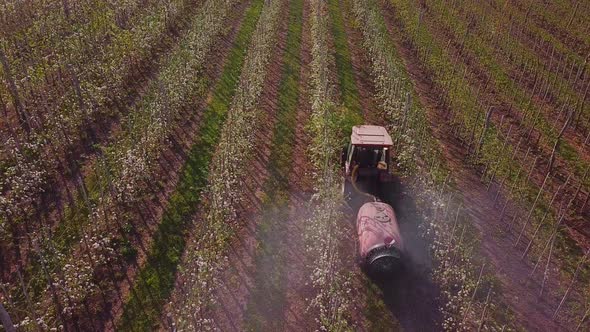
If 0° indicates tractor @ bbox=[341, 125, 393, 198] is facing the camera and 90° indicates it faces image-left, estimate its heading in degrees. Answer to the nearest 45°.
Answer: approximately 180°

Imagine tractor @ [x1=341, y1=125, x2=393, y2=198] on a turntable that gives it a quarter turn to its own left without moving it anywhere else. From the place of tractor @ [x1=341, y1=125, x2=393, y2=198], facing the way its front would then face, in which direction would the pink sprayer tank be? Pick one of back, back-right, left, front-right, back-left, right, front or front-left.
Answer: left
